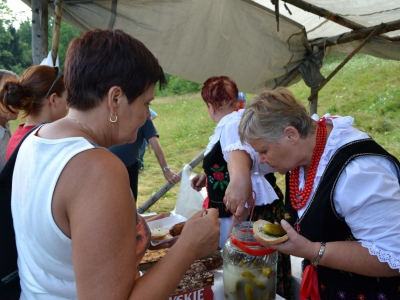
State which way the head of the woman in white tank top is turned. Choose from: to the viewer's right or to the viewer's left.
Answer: to the viewer's right

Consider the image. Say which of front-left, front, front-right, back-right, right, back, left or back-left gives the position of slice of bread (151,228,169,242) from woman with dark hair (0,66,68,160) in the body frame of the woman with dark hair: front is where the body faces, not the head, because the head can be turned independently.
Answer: right

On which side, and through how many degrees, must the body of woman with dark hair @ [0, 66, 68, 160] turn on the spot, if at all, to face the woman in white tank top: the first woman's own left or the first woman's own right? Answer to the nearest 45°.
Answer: approximately 135° to the first woman's own right

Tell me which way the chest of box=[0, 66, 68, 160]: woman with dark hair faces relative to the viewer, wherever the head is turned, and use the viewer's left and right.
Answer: facing away from the viewer and to the right of the viewer

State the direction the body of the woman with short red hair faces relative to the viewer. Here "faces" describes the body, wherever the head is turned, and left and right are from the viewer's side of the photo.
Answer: facing to the left of the viewer

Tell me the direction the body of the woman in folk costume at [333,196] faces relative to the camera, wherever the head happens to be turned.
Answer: to the viewer's left

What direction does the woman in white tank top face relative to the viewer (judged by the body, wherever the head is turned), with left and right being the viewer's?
facing away from the viewer and to the right of the viewer
